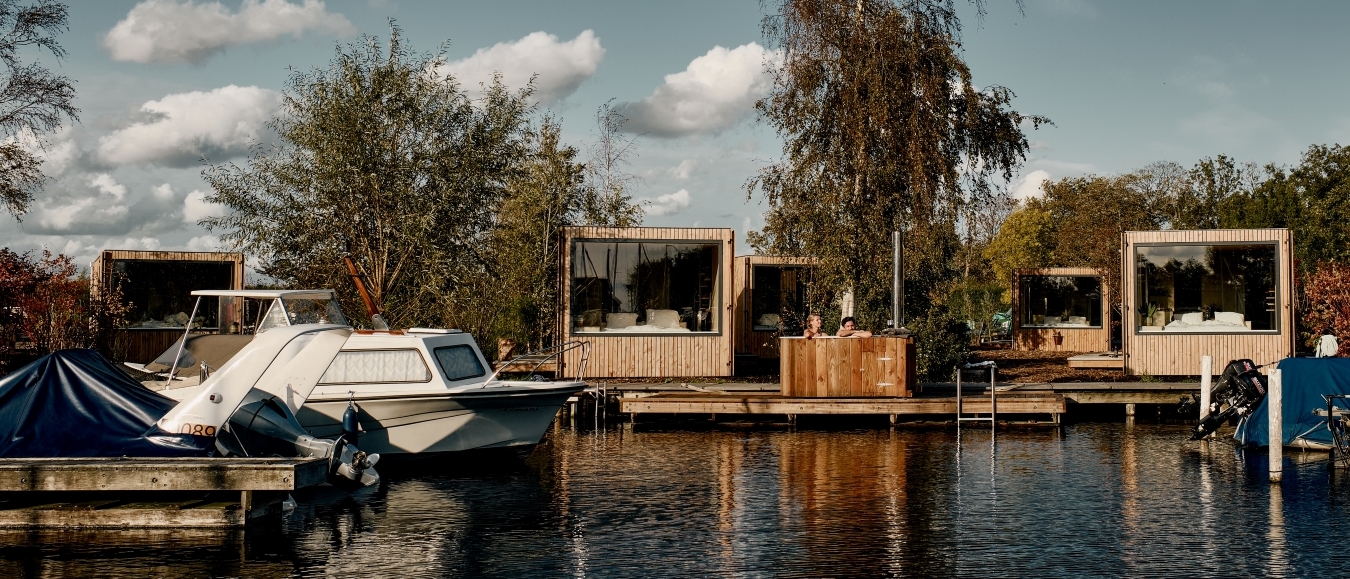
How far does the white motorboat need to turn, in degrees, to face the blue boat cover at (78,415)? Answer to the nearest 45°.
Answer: approximately 135° to its right

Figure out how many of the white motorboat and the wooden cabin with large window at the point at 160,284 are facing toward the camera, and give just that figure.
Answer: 1

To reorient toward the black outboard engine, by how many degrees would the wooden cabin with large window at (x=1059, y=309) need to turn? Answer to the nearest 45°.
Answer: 0° — it already faces it

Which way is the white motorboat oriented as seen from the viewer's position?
to the viewer's right

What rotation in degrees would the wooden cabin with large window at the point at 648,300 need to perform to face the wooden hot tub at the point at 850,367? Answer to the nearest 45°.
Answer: approximately 45° to its left

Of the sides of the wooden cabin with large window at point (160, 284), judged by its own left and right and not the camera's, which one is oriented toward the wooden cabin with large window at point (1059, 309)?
left

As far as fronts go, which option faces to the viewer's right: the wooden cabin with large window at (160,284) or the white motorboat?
the white motorboat

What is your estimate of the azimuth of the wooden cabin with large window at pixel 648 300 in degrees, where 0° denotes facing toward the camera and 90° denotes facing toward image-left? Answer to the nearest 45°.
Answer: approximately 0°

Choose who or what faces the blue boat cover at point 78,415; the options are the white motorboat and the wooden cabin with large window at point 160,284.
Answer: the wooden cabin with large window

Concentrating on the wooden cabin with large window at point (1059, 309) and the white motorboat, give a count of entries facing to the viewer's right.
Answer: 1

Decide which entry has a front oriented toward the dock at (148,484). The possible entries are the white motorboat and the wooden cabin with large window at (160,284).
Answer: the wooden cabin with large window

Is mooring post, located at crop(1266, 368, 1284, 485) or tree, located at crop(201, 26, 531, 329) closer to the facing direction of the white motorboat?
the mooring post

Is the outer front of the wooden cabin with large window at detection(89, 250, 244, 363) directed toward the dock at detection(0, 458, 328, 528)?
yes
